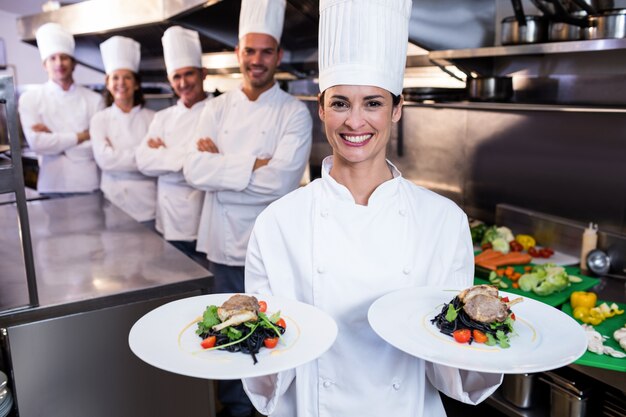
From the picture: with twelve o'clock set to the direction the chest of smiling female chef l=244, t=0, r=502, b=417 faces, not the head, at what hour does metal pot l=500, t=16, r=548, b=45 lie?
The metal pot is roughly at 7 o'clock from the smiling female chef.

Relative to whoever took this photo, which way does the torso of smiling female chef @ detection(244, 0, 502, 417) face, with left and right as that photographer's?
facing the viewer

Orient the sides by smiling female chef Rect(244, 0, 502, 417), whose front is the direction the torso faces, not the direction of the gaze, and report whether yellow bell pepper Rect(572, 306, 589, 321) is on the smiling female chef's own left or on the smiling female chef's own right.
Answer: on the smiling female chef's own left

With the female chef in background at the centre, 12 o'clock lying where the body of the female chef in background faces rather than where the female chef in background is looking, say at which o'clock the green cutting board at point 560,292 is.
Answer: The green cutting board is roughly at 11 o'clock from the female chef in background.

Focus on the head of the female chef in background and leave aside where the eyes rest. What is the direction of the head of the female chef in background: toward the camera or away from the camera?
toward the camera

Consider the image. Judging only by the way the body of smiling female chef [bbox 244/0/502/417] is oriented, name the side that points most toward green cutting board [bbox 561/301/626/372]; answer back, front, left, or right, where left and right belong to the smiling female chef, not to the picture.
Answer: left

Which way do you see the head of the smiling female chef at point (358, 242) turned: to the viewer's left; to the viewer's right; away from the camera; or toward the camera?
toward the camera

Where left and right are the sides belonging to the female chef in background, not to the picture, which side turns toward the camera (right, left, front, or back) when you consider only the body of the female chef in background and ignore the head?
front

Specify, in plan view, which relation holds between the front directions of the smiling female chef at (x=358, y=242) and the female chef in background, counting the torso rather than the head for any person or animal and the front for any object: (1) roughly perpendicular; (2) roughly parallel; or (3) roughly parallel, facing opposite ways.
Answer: roughly parallel

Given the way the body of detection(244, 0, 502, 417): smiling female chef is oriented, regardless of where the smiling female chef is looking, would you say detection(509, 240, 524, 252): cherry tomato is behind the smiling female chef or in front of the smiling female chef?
behind

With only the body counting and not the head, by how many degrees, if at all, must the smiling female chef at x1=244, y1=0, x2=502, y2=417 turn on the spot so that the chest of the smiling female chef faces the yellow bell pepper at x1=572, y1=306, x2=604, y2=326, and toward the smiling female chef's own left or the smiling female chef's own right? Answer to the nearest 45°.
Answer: approximately 135° to the smiling female chef's own left
